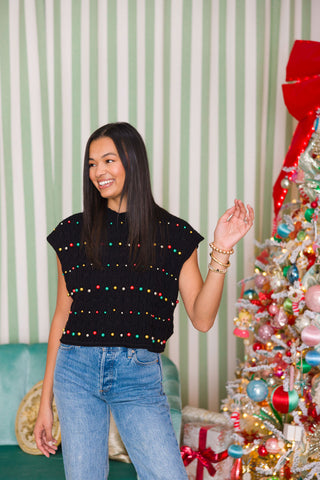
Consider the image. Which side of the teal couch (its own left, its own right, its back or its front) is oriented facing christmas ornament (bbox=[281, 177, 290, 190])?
left

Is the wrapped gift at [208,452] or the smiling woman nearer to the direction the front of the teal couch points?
the smiling woman

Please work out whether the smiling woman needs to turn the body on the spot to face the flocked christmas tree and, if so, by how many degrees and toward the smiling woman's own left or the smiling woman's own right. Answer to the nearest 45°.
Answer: approximately 135° to the smiling woman's own left

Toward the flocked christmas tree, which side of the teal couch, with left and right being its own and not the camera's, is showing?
left

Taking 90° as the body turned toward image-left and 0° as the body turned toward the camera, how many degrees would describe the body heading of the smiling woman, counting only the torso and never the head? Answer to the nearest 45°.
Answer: approximately 0°

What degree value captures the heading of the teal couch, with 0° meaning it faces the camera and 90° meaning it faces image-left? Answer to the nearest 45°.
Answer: approximately 0°

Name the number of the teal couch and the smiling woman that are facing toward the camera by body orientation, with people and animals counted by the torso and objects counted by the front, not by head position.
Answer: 2
